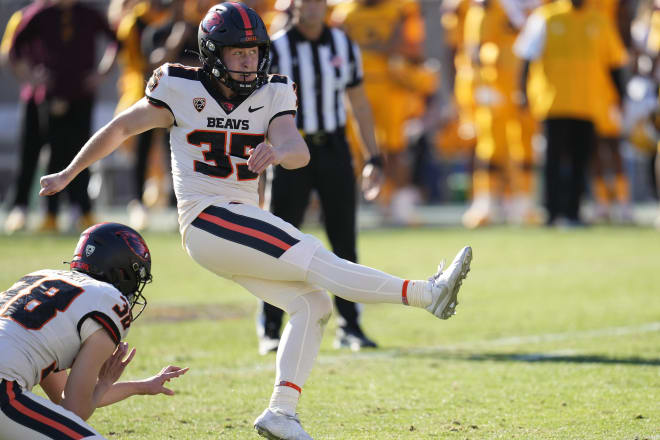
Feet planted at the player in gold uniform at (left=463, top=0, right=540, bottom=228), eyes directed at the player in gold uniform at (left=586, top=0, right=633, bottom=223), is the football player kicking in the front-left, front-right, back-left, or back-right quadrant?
back-right

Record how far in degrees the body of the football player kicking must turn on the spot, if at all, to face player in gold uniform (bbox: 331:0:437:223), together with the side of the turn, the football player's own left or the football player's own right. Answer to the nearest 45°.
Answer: approximately 135° to the football player's own left

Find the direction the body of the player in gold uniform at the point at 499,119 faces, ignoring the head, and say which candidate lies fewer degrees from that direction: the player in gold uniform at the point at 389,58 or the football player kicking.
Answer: the football player kicking

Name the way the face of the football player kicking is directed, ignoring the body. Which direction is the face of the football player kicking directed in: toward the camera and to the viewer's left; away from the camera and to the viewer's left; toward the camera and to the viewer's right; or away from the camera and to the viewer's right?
toward the camera and to the viewer's right

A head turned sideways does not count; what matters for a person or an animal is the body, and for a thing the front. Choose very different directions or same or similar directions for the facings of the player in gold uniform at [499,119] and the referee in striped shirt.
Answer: same or similar directions

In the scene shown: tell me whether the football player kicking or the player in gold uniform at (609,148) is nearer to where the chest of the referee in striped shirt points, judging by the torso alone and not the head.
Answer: the football player kicking

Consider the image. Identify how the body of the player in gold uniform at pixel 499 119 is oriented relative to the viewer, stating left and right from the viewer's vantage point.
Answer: facing the viewer

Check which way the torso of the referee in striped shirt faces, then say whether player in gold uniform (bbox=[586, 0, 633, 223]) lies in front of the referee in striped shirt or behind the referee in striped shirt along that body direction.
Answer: behind

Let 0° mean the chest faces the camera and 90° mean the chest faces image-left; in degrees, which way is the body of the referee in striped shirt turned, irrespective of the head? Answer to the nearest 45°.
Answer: approximately 0°

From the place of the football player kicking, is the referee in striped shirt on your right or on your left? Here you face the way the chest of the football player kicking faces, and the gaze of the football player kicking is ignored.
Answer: on your left

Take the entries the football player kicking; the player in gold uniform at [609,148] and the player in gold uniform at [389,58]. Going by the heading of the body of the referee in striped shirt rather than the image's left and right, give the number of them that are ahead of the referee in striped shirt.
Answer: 1

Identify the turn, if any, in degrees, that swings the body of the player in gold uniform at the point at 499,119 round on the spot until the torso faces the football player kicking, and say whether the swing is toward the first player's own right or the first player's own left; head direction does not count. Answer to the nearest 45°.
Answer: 0° — they already face them

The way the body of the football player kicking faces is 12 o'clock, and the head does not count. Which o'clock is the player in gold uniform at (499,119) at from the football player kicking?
The player in gold uniform is roughly at 8 o'clock from the football player kicking.

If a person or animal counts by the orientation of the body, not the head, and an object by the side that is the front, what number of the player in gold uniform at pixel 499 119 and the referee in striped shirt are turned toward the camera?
2
